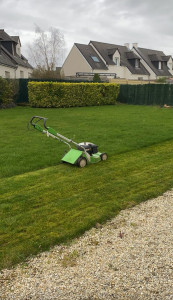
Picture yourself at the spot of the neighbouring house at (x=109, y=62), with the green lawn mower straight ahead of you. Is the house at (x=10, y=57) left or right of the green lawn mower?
right

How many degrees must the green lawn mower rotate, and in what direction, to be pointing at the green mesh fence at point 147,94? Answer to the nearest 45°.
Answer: approximately 45° to its left

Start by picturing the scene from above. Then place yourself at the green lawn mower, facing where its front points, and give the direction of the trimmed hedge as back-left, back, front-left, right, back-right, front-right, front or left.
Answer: front-left

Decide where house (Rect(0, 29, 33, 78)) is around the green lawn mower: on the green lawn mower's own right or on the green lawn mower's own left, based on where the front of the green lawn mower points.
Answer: on the green lawn mower's own left

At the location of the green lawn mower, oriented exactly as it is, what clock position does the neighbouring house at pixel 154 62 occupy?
The neighbouring house is roughly at 11 o'clock from the green lawn mower.

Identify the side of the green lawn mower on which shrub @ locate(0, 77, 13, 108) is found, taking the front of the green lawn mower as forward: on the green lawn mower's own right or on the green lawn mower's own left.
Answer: on the green lawn mower's own left
